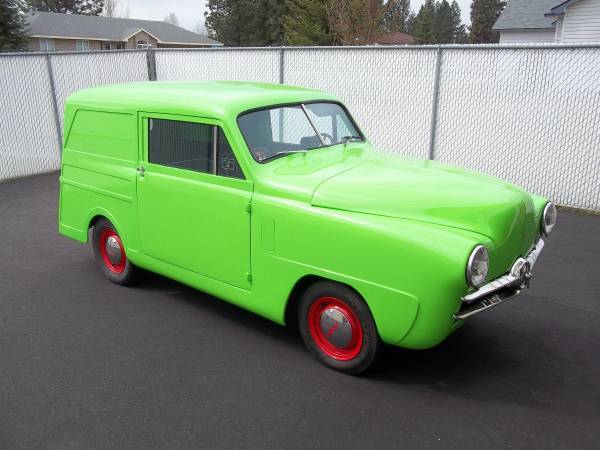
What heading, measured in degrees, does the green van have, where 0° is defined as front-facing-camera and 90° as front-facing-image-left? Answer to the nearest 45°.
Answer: approximately 315°

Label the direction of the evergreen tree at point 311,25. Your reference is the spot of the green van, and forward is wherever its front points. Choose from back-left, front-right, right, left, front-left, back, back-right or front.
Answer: back-left

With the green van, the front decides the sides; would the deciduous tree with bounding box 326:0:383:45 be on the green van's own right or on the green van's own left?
on the green van's own left

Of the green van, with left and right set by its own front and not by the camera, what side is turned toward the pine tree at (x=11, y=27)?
back

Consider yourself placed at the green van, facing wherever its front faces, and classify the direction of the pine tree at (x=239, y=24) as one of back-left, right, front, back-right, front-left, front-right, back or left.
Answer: back-left

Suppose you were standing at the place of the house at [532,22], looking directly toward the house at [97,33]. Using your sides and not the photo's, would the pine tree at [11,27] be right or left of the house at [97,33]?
left

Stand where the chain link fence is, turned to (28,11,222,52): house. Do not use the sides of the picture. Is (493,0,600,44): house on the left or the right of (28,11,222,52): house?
right

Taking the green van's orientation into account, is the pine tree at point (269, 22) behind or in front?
behind
